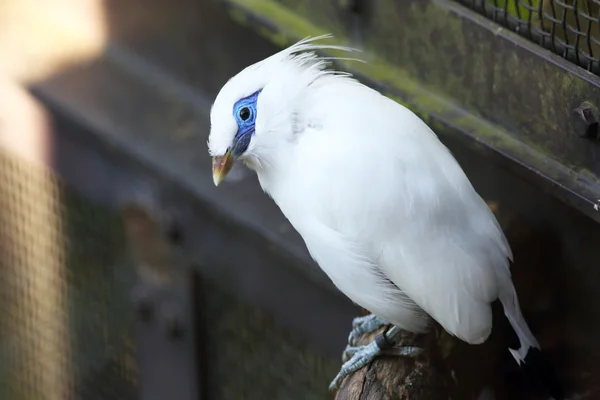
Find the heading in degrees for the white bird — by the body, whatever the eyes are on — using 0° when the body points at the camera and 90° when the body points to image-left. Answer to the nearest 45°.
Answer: approximately 90°

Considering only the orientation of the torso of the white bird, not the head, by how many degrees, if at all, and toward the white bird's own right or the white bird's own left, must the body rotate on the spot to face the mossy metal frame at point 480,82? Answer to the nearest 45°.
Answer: approximately 135° to the white bird's own right
